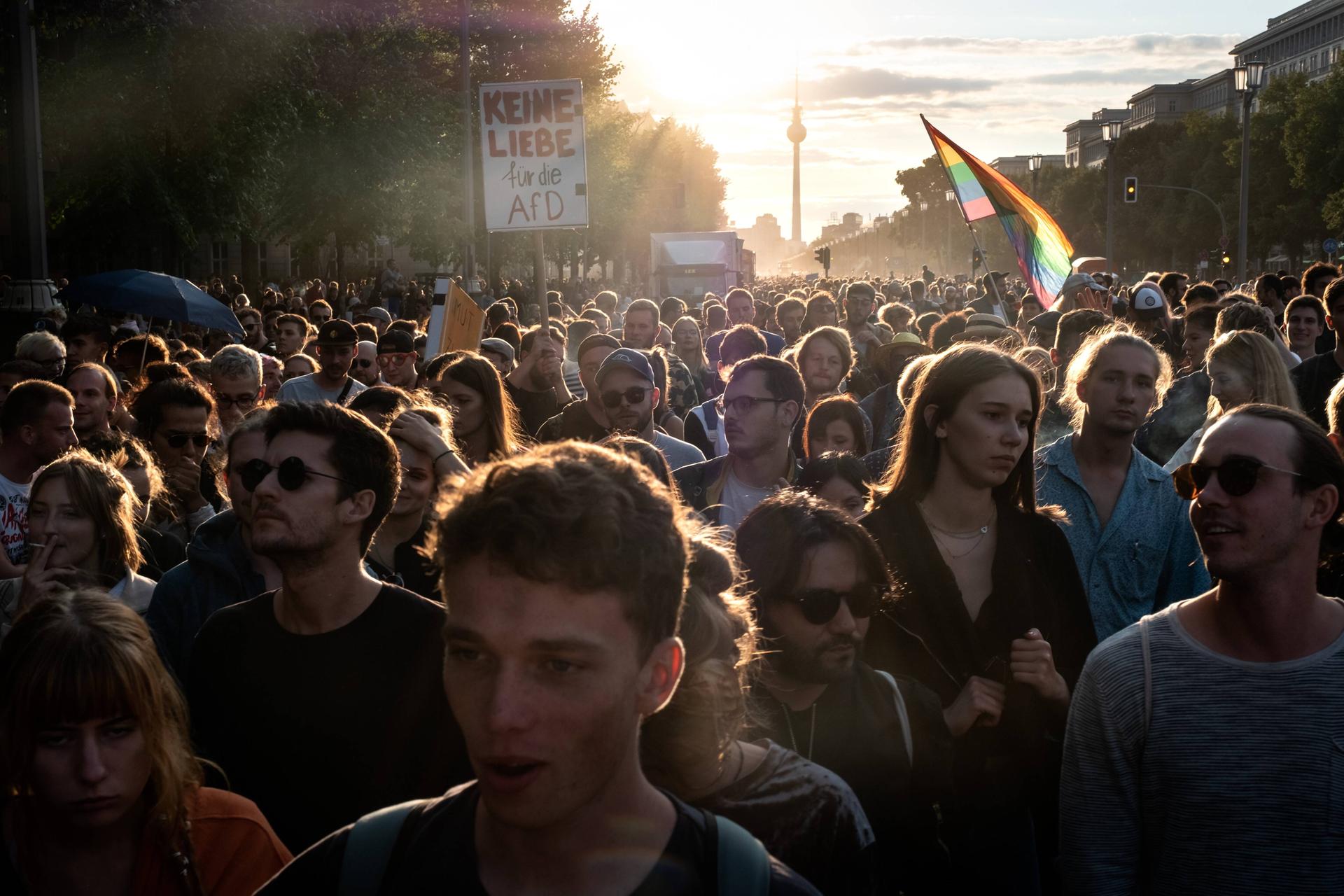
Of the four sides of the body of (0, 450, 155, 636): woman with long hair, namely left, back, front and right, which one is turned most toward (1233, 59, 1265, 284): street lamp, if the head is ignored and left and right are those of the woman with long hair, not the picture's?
back

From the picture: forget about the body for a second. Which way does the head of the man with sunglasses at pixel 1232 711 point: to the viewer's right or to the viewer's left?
to the viewer's left

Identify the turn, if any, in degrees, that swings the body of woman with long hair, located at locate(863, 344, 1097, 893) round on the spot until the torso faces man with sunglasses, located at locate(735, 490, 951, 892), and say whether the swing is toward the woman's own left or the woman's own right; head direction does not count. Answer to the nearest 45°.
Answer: approximately 45° to the woman's own right
